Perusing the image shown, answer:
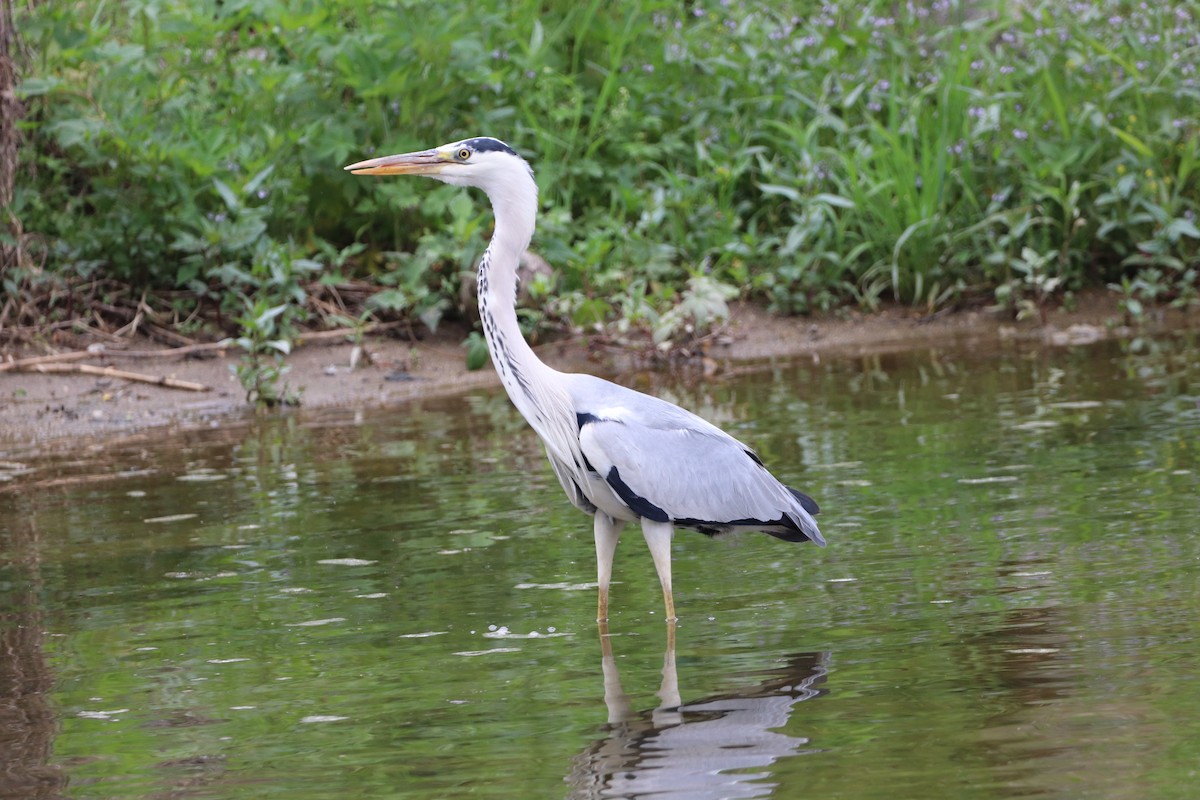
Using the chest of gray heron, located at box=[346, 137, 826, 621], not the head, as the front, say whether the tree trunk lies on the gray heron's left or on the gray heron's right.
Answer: on the gray heron's right

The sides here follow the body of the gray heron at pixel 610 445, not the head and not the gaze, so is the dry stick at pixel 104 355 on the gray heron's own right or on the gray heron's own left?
on the gray heron's own right

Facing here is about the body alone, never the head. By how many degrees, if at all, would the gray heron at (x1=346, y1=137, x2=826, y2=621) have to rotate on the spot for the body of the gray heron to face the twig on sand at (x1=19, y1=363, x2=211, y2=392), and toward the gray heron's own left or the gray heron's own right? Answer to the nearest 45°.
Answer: approximately 45° to the gray heron's own right

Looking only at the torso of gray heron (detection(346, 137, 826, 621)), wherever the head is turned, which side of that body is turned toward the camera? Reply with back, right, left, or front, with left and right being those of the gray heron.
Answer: left
